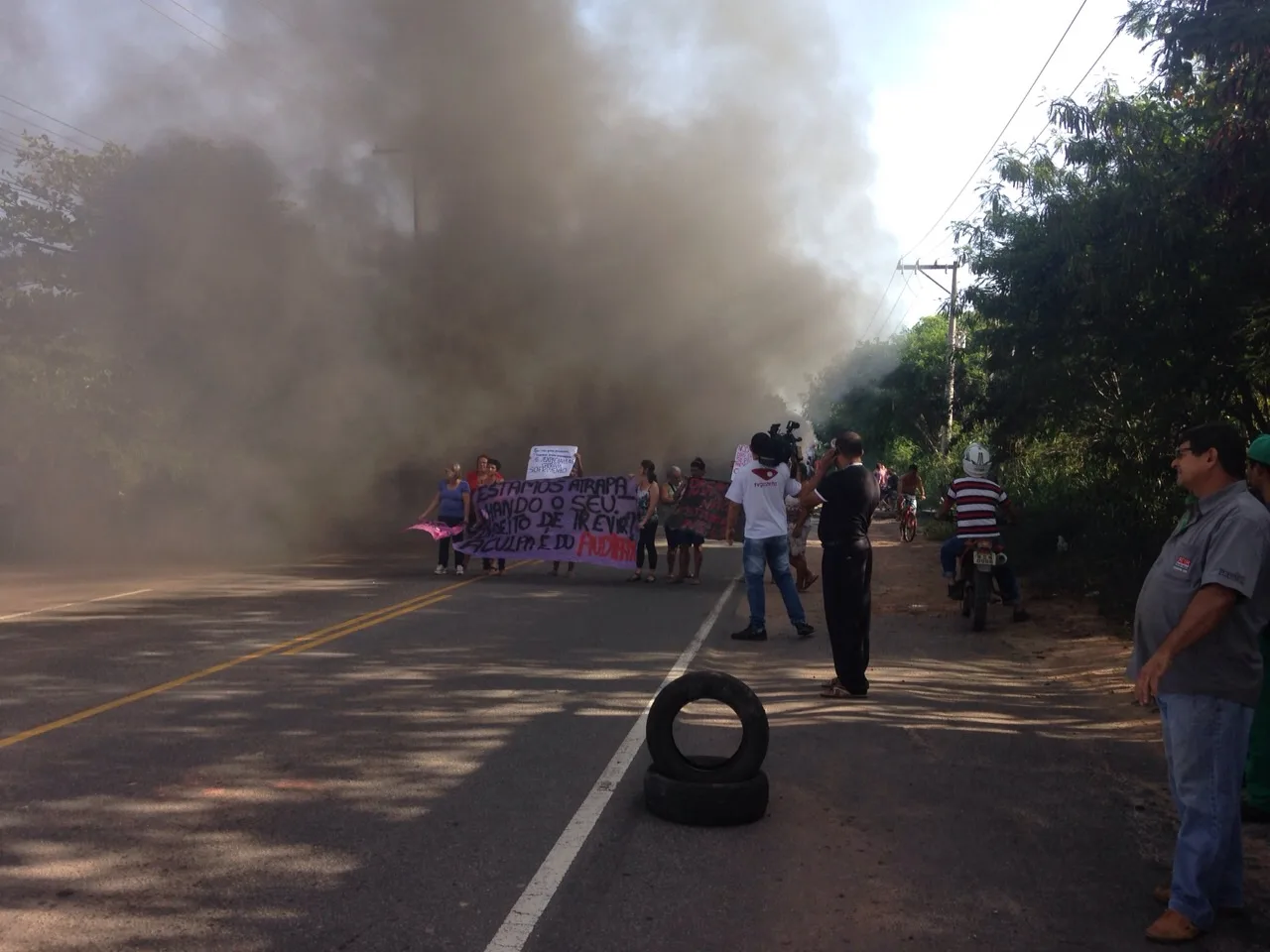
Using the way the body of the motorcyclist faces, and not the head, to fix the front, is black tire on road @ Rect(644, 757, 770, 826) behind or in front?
behind

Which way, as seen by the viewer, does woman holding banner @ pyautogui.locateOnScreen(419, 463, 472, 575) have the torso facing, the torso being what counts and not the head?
toward the camera

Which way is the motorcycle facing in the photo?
away from the camera

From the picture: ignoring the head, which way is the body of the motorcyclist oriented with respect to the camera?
away from the camera

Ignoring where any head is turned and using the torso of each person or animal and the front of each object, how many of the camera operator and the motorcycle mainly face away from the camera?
2

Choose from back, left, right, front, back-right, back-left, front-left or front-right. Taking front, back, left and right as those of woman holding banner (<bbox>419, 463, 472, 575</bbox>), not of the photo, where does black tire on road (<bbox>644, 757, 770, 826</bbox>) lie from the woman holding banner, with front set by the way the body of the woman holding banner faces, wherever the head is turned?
front

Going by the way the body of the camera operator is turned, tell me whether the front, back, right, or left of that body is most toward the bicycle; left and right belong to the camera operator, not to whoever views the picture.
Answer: front

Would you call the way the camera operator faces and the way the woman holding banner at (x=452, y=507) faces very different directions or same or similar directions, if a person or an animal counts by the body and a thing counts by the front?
very different directions

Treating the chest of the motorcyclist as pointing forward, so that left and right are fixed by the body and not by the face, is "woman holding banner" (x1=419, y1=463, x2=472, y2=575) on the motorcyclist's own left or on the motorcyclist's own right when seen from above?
on the motorcyclist's own left

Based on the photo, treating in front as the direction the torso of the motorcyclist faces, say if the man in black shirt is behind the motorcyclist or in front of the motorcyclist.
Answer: behind

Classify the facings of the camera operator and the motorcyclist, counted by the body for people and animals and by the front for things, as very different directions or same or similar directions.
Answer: same or similar directions

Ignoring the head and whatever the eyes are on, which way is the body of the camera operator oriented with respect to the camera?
away from the camera

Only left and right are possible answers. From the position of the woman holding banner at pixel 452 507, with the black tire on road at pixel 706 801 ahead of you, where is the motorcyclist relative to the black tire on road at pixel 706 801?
left

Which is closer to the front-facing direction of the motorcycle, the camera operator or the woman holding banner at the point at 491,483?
the woman holding banner

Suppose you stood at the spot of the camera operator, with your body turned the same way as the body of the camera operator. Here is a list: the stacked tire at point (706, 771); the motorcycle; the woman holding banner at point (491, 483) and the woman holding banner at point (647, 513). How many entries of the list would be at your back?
1

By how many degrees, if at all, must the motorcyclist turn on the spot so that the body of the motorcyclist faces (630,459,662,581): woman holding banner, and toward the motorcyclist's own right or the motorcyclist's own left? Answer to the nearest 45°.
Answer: approximately 45° to the motorcyclist's own left

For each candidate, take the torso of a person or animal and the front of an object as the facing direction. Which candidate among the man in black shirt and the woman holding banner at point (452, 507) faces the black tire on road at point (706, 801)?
the woman holding banner

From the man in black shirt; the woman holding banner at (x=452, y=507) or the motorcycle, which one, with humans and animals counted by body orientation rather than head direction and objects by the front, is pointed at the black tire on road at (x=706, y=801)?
the woman holding banner

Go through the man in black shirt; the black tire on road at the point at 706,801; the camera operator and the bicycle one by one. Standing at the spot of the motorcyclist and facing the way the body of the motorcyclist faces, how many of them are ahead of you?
1

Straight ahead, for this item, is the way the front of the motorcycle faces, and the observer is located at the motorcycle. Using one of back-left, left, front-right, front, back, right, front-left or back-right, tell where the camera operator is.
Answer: back-left
